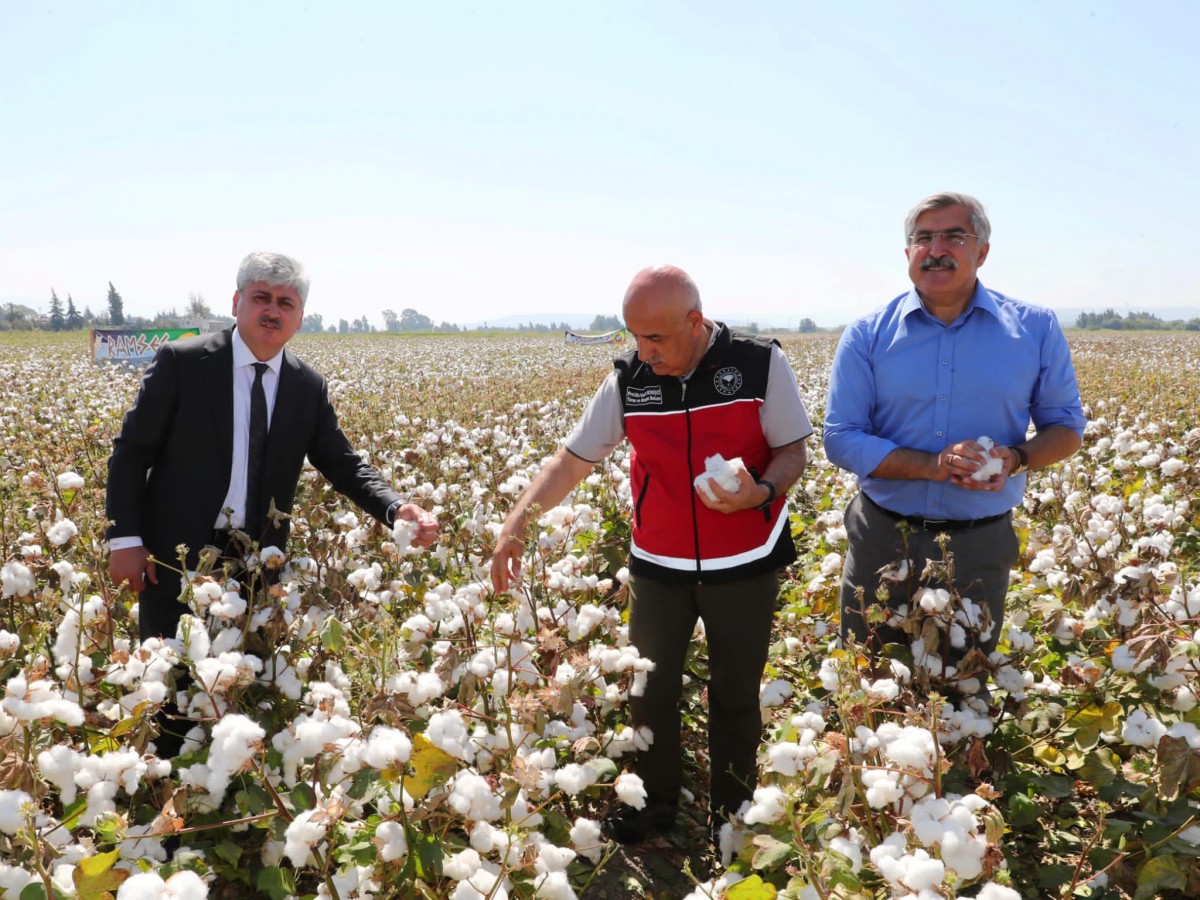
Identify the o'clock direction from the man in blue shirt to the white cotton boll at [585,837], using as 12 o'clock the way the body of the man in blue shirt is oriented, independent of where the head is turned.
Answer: The white cotton boll is roughly at 1 o'clock from the man in blue shirt.

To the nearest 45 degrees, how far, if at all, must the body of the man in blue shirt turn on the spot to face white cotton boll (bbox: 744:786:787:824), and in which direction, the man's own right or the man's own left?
0° — they already face it

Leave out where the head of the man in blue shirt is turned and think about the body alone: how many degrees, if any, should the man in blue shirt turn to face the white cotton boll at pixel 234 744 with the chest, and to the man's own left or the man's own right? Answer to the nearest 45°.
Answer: approximately 45° to the man's own right

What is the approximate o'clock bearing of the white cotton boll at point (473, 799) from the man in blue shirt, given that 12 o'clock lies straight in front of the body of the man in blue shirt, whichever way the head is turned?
The white cotton boll is roughly at 1 o'clock from the man in blue shirt.

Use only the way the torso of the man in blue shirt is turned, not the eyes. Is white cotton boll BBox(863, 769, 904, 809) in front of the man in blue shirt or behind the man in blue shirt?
in front

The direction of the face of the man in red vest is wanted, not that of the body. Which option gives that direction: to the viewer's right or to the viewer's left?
to the viewer's left

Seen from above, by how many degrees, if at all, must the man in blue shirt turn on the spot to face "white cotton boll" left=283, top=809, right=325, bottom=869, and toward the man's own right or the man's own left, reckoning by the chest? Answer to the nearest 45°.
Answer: approximately 45° to the man's own right

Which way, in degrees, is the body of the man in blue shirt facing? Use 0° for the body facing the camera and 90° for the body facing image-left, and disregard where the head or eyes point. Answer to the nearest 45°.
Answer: approximately 0°

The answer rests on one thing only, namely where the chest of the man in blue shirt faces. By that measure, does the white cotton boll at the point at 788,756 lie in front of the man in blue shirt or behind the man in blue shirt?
in front
